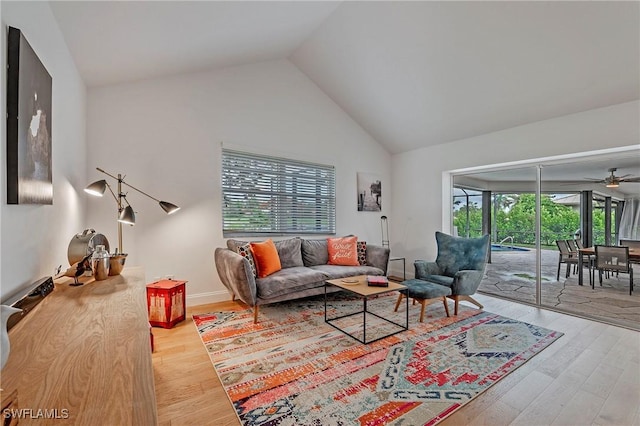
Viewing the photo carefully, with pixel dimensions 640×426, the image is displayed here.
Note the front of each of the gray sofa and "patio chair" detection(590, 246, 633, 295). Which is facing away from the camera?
the patio chair

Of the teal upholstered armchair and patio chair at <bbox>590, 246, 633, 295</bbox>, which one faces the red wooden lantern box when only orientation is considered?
the teal upholstered armchair

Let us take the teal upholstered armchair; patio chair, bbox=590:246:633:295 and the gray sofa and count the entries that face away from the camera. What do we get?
1

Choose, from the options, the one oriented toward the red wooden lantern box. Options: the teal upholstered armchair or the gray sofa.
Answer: the teal upholstered armchair

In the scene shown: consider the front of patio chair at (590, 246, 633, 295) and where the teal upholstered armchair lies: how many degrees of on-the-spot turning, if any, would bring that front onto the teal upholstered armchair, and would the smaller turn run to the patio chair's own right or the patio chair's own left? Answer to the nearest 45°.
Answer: approximately 135° to the patio chair's own left

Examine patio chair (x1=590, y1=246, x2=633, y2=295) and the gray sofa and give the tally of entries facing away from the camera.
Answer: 1

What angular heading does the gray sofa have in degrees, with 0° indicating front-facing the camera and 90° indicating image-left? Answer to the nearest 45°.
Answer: approximately 315°

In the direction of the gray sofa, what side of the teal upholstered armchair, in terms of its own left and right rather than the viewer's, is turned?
front

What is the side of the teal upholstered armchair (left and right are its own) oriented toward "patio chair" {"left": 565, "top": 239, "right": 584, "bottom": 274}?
back

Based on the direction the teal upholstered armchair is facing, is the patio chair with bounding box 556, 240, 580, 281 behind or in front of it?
behind

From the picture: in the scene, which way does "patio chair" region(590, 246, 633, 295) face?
away from the camera

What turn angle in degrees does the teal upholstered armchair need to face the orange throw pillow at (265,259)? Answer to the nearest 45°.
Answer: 0° — it already faces it

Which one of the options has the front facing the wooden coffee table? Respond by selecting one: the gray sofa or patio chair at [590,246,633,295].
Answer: the gray sofa

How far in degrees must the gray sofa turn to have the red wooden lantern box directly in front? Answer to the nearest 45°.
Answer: approximately 135° to its right

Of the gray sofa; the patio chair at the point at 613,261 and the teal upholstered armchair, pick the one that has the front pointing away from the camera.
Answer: the patio chair

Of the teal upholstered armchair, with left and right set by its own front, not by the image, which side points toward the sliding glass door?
back

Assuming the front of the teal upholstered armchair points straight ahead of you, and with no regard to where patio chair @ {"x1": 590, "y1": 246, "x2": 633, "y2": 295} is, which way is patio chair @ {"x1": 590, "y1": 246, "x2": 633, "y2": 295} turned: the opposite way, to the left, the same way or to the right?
the opposite way
